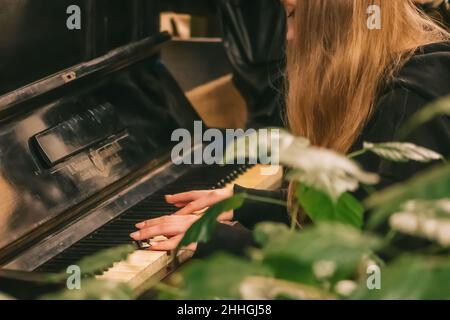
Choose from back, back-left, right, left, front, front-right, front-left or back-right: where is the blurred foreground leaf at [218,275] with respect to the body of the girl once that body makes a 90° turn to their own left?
front

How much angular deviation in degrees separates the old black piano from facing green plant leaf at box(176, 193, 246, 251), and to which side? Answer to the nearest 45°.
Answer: approximately 45° to its right

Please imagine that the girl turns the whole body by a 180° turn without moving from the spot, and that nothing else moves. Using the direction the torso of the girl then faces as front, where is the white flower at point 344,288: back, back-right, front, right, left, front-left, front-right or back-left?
right

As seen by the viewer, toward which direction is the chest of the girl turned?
to the viewer's left

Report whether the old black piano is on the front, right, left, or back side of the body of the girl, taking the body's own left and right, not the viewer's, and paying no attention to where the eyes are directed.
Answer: front

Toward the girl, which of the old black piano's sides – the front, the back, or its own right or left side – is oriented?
front

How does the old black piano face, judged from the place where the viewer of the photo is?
facing the viewer and to the right of the viewer

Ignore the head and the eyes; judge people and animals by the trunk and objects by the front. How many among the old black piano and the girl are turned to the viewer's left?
1

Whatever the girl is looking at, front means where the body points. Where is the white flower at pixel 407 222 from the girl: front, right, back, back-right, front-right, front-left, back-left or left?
left

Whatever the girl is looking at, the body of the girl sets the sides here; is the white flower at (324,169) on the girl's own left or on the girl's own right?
on the girl's own left

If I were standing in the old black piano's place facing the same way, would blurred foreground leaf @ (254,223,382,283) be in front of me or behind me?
in front

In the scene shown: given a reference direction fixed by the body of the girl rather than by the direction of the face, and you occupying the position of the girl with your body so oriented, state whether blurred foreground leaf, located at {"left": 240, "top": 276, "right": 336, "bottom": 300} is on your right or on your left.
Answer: on your left

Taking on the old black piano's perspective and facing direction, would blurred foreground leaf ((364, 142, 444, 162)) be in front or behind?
in front
